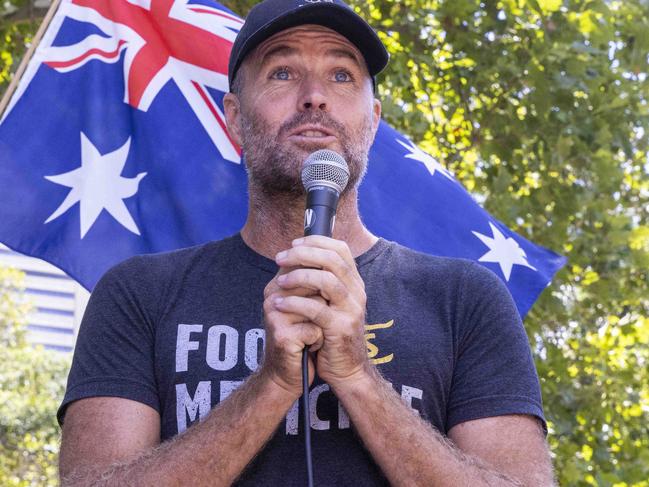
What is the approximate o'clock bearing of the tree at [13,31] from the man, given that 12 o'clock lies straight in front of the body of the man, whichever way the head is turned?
The tree is roughly at 5 o'clock from the man.

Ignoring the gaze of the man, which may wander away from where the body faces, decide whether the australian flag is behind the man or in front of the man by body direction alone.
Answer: behind

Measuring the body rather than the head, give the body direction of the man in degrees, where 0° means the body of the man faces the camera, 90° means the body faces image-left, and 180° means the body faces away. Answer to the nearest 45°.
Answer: approximately 0°
